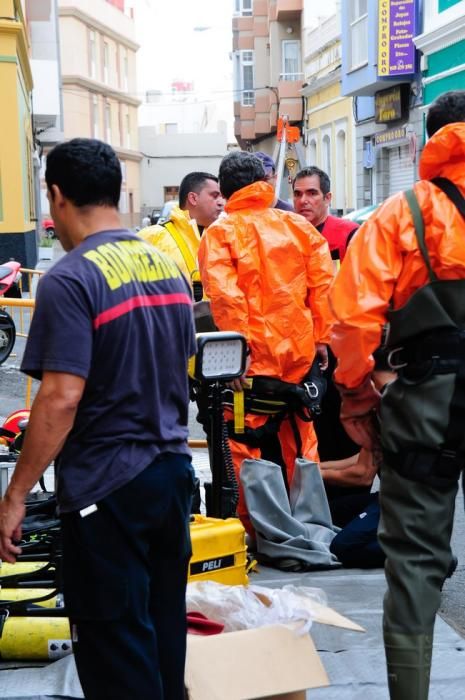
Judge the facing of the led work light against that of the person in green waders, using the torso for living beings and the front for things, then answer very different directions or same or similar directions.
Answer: very different directions

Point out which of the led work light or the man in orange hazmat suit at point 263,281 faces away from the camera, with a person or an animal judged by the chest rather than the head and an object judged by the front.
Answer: the man in orange hazmat suit

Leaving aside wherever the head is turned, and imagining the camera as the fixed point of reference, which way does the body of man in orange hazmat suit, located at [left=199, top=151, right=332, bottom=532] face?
away from the camera

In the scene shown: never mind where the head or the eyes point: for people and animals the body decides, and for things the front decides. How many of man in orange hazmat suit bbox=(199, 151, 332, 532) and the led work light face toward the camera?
1

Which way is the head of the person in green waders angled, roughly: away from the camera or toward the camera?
away from the camera

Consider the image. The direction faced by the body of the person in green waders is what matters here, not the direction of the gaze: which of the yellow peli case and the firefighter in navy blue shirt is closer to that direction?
the yellow peli case

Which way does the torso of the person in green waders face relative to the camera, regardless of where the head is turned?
away from the camera

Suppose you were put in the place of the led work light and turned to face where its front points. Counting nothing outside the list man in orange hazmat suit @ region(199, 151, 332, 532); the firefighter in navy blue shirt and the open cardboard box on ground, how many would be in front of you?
2

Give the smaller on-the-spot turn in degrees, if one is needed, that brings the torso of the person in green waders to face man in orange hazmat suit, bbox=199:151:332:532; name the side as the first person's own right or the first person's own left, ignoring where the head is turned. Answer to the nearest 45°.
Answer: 0° — they already face them

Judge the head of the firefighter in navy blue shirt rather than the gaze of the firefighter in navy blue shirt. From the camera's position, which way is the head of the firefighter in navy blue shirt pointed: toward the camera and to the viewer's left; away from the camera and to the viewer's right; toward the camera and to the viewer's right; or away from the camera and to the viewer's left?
away from the camera and to the viewer's left
